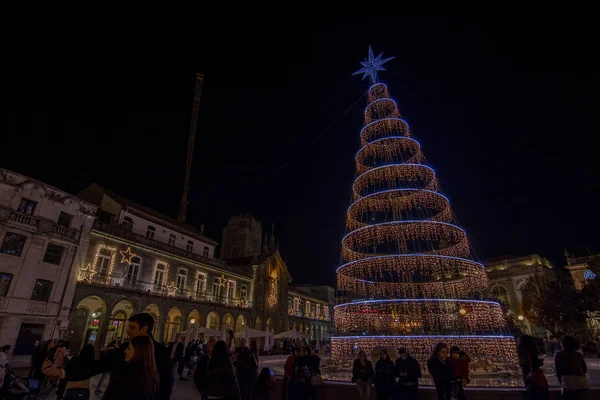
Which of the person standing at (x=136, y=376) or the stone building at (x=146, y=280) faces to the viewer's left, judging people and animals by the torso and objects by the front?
the person standing

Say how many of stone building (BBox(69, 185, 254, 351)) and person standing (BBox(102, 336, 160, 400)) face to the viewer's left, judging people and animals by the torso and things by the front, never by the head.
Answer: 1

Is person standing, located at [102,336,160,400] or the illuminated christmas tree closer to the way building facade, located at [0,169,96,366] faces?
the illuminated christmas tree

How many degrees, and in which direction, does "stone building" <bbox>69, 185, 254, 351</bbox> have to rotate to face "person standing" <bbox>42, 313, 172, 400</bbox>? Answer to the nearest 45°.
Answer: approximately 45° to its right

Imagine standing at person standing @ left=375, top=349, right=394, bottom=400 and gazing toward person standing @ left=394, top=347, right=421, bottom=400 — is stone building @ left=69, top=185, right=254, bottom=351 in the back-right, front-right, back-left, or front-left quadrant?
back-left

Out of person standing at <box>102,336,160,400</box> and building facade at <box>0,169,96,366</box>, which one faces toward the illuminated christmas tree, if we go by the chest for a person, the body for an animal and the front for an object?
the building facade

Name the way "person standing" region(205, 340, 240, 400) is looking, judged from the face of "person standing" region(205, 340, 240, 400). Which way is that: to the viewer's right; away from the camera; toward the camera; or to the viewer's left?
away from the camera

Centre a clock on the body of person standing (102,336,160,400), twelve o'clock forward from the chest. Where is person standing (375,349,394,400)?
person standing (375,349,394,400) is roughly at 5 o'clock from person standing (102,336,160,400).

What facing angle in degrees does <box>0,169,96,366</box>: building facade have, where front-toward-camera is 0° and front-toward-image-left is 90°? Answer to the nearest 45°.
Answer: approximately 315°

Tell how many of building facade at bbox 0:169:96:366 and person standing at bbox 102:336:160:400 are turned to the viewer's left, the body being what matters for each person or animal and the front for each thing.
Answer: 1

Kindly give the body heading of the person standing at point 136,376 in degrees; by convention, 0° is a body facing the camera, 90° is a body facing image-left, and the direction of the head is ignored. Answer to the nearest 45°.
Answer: approximately 90°
